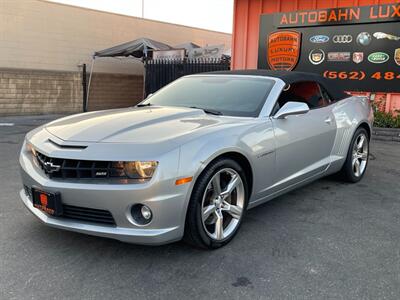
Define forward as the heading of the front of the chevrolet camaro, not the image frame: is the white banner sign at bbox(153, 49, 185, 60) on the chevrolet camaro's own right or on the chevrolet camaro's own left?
on the chevrolet camaro's own right

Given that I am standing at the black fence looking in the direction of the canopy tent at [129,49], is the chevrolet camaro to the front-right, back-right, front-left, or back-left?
back-left

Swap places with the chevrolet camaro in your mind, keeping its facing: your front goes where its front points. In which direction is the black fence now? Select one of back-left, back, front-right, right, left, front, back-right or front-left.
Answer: back-right

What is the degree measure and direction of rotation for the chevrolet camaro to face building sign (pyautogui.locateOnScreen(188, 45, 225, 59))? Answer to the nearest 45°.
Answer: approximately 135° to its right

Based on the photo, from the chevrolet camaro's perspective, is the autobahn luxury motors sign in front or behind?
behind

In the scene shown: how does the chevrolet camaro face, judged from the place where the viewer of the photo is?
facing the viewer and to the left of the viewer

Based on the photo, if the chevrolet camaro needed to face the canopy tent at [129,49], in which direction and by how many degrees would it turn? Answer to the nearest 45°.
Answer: approximately 135° to its right
